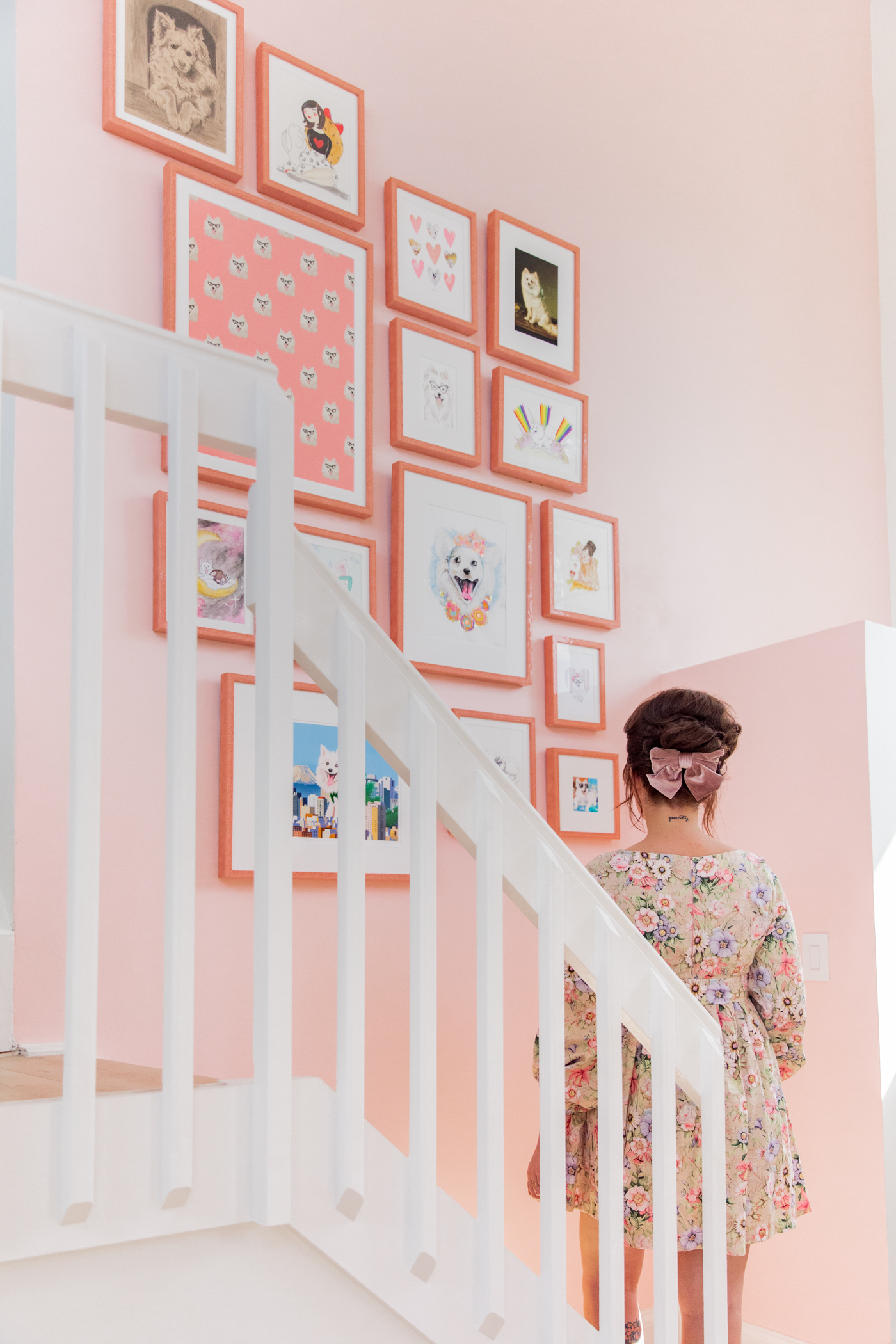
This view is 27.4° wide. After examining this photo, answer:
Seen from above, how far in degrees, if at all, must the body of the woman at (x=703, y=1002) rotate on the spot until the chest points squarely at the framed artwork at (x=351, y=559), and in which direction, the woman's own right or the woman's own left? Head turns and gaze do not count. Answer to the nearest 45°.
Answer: approximately 45° to the woman's own left

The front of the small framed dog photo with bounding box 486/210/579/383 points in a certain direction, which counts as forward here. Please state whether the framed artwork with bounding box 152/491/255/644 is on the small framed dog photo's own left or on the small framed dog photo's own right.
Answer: on the small framed dog photo's own right

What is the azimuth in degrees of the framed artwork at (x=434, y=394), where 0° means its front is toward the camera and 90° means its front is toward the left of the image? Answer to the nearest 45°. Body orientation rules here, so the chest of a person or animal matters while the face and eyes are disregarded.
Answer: approximately 315°
